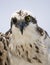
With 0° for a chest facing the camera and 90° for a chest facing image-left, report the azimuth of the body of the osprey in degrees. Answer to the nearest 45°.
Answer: approximately 0°
